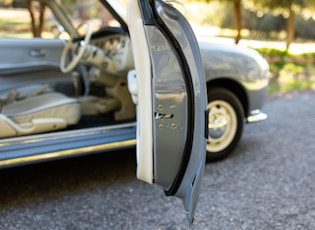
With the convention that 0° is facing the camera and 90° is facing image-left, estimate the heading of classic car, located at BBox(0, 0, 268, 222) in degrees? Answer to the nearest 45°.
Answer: approximately 225°
